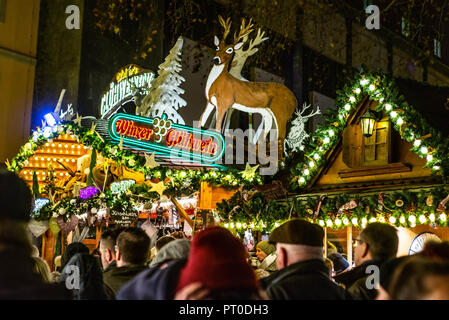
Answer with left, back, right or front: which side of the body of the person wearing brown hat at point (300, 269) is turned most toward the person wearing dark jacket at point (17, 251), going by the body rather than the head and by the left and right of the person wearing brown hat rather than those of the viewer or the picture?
left

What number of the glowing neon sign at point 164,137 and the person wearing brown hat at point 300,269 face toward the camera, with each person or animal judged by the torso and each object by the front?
1

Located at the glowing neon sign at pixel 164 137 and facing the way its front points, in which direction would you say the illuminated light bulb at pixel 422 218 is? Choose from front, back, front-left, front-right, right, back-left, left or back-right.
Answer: front-left

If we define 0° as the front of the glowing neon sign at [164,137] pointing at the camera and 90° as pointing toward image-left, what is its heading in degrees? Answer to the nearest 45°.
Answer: approximately 0°

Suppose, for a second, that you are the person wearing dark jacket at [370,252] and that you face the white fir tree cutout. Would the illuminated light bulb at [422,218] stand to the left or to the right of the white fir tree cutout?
right

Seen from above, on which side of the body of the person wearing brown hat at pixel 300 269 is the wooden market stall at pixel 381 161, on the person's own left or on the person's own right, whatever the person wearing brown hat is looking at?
on the person's own right

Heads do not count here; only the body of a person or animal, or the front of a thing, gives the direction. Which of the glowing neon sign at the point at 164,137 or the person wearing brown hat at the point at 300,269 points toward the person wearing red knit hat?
the glowing neon sign

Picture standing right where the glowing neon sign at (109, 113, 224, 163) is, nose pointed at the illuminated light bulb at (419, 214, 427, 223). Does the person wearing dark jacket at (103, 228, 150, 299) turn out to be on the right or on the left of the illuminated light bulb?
right

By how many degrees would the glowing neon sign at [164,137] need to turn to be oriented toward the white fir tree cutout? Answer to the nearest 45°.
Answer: approximately 180°

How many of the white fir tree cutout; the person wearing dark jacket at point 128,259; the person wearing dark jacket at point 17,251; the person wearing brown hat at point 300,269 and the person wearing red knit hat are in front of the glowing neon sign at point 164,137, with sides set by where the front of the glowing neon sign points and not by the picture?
4

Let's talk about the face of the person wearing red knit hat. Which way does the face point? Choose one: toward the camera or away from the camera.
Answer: away from the camera

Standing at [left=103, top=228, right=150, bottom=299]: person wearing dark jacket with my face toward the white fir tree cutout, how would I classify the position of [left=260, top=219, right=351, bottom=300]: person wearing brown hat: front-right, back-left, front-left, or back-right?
back-right

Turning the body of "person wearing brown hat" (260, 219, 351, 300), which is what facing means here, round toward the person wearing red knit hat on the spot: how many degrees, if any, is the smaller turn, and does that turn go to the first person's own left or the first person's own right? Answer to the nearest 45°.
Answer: approximately 135° to the first person's own left

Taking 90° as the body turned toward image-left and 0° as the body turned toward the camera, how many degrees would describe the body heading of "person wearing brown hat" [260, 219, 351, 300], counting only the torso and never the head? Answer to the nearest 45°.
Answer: approximately 135°
